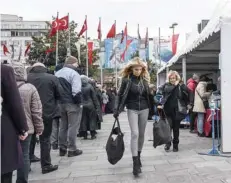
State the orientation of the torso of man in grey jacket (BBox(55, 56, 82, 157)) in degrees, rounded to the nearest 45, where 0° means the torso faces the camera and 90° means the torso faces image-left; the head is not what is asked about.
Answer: approximately 225°

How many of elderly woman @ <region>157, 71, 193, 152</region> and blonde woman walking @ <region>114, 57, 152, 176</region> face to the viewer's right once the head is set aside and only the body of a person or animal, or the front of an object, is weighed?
0

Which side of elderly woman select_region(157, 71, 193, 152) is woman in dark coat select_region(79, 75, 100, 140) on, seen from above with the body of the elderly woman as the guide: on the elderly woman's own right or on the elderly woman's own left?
on the elderly woman's own right

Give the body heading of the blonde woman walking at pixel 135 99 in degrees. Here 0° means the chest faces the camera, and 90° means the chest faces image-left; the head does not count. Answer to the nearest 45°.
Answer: approximately 0°
